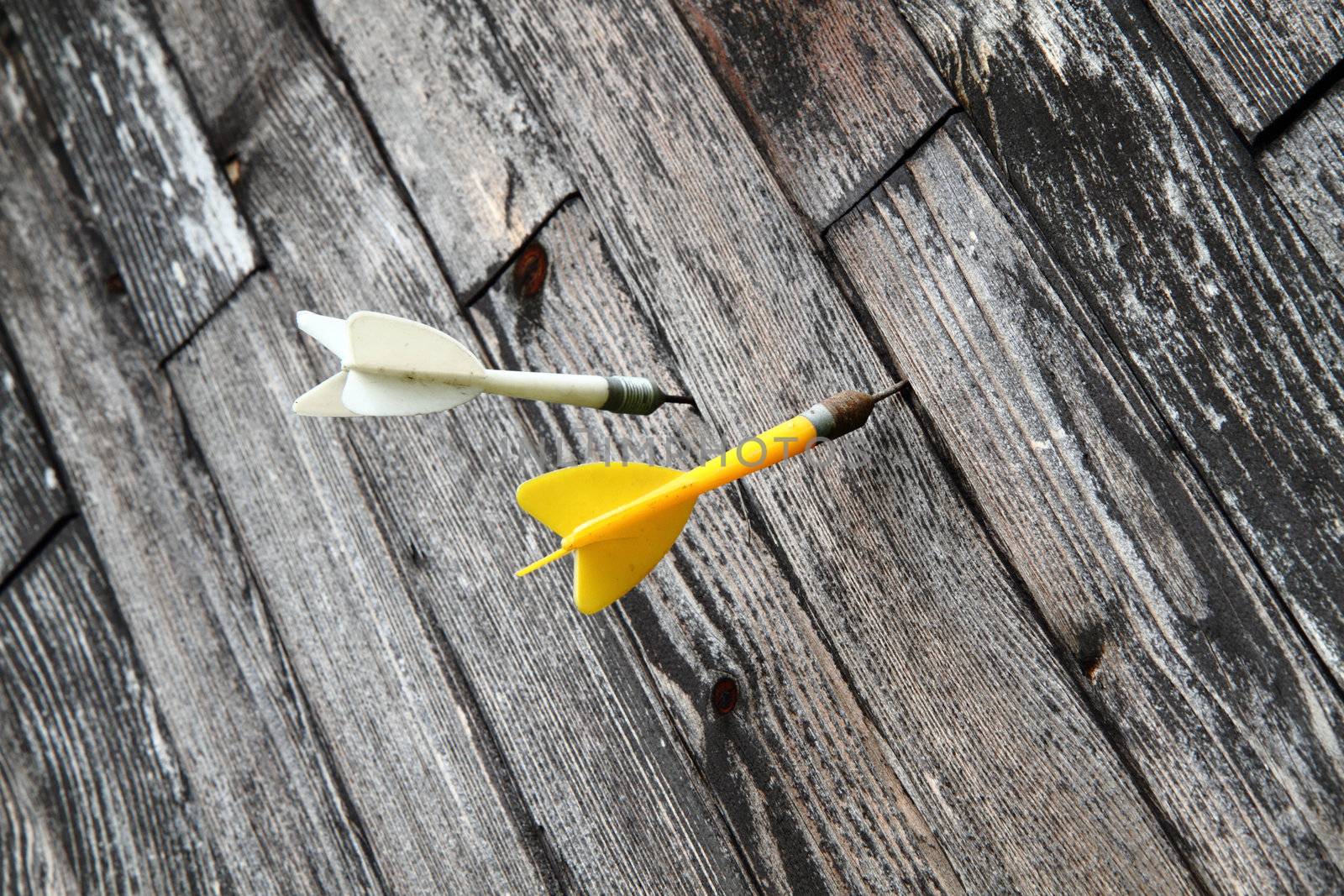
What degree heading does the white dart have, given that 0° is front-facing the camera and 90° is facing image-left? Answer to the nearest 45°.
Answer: approximately 270°
